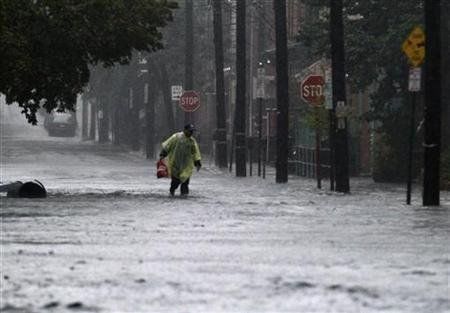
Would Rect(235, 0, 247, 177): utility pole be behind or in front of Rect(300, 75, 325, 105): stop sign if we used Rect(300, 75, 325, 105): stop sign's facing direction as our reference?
behind

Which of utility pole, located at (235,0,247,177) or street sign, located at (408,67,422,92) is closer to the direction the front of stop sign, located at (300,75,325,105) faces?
the street sign

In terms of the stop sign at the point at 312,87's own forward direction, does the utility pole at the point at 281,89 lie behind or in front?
behind

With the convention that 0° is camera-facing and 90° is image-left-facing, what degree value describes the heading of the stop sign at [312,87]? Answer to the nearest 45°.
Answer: approximately 0°
